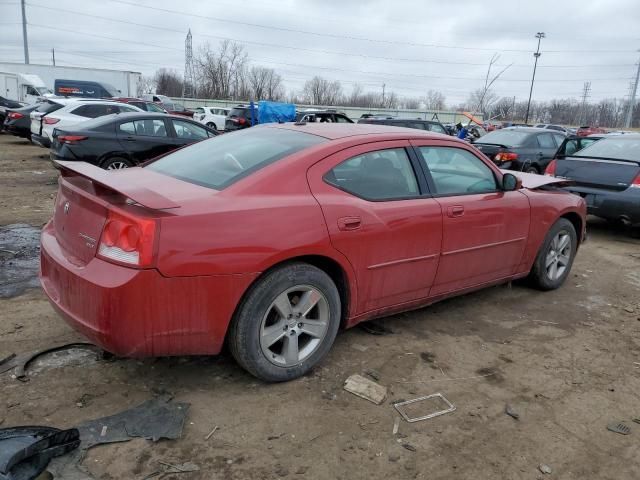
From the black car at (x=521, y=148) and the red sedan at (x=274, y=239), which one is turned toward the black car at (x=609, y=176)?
the red sedan

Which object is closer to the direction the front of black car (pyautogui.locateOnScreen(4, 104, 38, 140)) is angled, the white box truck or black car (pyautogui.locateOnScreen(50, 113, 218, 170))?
the white box truck

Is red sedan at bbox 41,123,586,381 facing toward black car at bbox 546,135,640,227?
yes

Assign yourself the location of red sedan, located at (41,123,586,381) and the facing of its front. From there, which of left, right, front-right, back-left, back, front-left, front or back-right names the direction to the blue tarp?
front-left

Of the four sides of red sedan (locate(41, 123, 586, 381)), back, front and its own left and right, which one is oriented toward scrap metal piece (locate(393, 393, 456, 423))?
right

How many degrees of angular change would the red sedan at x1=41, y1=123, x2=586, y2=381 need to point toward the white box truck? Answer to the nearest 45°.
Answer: approximately 90° to its left

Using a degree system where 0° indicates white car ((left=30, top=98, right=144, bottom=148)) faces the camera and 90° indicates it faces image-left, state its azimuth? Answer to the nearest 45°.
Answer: approximately 225°

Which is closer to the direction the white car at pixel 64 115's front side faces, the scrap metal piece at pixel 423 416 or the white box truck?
the white box truck

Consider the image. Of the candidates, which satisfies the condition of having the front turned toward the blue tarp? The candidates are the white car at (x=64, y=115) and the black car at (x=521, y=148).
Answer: the white car

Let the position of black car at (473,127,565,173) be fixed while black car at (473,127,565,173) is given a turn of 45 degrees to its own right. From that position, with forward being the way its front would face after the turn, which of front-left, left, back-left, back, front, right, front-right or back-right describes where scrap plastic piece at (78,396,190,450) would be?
right

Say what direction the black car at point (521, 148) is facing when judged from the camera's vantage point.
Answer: facing away from the viewer and to the right of the viewer

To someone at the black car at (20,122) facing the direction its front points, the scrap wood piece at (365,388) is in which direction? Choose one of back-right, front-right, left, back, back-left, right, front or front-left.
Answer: back-right

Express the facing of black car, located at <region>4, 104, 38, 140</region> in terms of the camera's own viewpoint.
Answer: facing away from the viewer and to the right of the viewer

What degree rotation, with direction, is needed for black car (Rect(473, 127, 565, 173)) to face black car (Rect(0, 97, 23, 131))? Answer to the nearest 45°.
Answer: approximately 135° to its left
